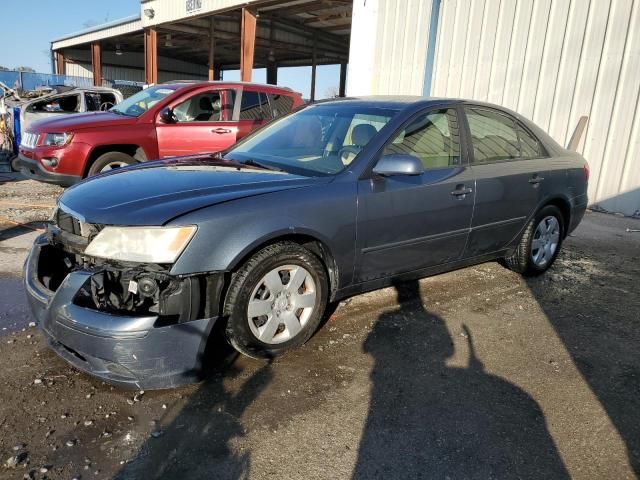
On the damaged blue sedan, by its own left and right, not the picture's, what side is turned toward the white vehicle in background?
right

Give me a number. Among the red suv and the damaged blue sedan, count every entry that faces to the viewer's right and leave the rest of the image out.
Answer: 0

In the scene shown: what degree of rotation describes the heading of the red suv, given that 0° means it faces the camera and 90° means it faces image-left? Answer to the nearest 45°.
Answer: approximately 45°

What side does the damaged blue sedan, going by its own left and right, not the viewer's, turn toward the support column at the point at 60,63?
right

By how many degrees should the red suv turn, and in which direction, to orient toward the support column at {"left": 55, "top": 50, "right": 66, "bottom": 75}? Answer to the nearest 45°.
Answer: approximately 135° to its right

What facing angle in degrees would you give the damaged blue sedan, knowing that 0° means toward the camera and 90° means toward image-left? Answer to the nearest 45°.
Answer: approximately 45°
